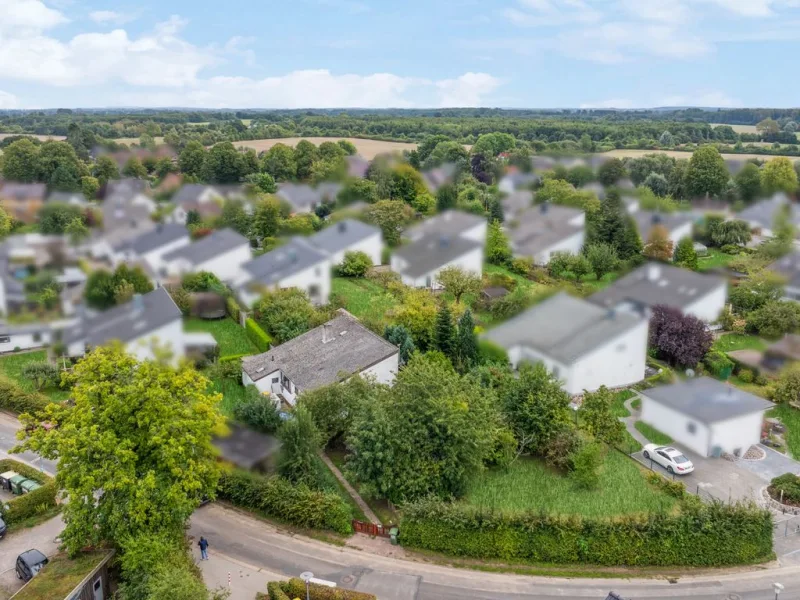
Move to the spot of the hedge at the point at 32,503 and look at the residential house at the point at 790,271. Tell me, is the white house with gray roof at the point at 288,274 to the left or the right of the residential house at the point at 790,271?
left

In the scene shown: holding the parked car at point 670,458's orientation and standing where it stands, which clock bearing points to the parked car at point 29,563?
the parked car at point 29,563 is roughly at 9 o'clock from the parked car at point 670,458.

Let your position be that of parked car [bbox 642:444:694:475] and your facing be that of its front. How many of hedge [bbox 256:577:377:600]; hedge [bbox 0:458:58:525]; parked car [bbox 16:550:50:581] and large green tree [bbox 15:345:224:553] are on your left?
4

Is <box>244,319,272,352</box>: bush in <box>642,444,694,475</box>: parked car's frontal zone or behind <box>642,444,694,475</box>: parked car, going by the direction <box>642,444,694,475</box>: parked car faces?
frontal zone

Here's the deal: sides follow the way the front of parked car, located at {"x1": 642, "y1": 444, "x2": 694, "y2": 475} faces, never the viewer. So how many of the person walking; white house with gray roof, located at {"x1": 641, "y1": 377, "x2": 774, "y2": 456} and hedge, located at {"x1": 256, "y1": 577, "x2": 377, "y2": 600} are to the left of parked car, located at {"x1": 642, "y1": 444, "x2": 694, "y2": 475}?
2

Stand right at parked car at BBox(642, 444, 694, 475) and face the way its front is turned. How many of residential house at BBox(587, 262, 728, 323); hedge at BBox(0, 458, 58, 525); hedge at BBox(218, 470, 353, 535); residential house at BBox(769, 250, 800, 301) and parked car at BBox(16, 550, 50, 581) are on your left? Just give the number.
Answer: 3

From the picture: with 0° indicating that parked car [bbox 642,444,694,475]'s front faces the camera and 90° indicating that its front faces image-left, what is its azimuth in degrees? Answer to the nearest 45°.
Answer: approximately 135°

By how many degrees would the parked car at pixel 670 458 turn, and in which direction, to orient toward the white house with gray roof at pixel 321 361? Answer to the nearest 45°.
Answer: approximately 45° to its left

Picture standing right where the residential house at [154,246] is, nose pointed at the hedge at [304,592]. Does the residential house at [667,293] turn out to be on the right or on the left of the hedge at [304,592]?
left
